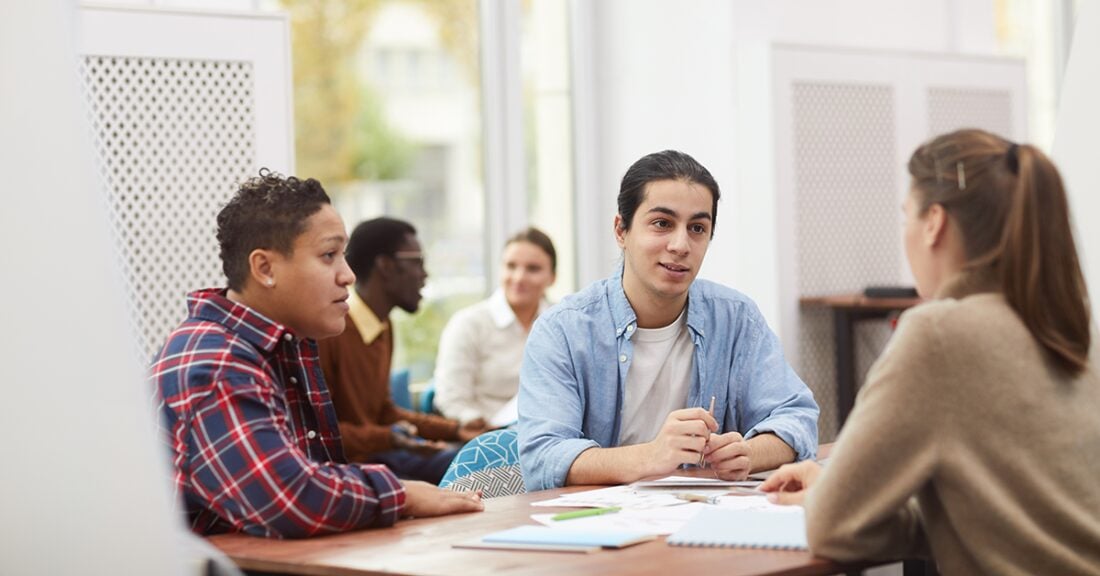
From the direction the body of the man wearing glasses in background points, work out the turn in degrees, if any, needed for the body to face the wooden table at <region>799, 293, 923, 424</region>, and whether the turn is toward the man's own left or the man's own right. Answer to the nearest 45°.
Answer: approximately 45° to the man's own left

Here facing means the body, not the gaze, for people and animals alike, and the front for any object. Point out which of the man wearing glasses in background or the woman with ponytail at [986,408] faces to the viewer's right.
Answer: the man wearing glasses in background

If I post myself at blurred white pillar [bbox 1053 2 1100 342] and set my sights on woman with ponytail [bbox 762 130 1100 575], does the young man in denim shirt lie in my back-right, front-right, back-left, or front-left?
front-right

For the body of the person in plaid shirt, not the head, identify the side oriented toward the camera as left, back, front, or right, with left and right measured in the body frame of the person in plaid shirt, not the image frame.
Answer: right

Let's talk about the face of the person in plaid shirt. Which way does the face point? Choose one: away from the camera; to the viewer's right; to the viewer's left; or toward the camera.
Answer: to the viewer's right

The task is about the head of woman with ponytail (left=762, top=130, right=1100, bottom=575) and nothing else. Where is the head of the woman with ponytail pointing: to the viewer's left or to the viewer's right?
to the viewer's left

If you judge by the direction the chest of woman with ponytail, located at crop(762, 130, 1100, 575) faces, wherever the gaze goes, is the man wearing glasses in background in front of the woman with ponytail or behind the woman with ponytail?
in front

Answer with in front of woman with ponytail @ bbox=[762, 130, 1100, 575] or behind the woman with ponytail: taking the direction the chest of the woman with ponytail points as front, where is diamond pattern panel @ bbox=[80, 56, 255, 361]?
in front

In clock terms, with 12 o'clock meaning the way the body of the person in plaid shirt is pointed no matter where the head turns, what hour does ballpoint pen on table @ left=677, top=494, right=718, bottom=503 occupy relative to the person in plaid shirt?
The ballpoint pen on table is roughly at 12 o'clock from the person in plaid shirt.

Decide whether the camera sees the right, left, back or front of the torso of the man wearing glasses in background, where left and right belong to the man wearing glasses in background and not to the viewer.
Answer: right

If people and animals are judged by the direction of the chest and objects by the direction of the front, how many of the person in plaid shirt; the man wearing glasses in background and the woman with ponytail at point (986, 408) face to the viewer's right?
2

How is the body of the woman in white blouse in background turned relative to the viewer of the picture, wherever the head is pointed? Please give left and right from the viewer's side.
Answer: facing the viewer and to the right of the viewer

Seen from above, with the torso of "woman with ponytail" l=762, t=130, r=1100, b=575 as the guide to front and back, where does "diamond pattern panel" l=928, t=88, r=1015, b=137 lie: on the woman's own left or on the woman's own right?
on the woman's own right

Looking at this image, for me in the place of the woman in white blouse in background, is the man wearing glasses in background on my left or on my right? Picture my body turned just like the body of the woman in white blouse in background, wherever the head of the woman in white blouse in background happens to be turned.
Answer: on my right

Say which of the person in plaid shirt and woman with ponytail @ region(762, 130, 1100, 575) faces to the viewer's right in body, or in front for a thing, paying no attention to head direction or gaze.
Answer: the person in plaid shirt

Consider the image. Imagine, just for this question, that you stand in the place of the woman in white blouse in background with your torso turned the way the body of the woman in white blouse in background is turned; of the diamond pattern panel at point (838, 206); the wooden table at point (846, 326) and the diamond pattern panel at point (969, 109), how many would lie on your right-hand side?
0

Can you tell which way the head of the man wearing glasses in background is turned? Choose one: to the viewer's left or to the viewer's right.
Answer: to the viewer's right

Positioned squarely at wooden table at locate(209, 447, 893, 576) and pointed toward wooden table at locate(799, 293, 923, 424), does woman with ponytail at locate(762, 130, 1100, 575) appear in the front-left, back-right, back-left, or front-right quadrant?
front-right

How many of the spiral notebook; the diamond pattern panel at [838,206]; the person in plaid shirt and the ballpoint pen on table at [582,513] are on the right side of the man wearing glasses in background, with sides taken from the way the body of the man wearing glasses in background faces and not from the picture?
3
